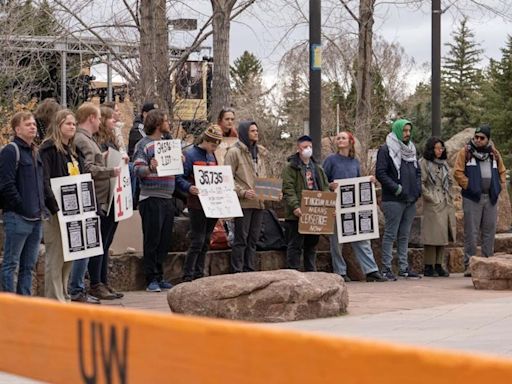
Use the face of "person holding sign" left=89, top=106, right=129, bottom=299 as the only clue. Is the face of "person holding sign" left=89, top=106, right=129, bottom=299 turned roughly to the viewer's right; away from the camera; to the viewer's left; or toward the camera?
to the viewer's right

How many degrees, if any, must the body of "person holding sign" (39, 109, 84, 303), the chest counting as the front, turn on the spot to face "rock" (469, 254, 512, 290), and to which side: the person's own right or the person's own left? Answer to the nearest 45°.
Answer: approximately 45° to the person's own left

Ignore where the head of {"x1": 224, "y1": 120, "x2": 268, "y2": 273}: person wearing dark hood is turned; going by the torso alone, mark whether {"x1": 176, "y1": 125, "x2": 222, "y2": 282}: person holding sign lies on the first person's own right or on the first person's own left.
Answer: on the first person's own right

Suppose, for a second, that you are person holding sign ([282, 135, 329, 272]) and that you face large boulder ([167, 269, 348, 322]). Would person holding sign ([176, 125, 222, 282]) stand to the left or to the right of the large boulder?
right

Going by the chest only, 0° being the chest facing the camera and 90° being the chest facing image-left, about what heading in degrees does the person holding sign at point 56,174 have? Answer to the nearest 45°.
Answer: approximately 315°

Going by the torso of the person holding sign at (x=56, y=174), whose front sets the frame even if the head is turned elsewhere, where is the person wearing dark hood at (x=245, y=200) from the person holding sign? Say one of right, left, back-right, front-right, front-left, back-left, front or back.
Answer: left

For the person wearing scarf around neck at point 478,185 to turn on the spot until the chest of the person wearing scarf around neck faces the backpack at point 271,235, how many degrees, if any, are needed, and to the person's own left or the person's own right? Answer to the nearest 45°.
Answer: approximately 45° to the person's own right

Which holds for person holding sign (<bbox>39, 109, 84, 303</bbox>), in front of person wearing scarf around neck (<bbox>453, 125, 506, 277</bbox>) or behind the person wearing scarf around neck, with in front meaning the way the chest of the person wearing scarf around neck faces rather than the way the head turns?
in front

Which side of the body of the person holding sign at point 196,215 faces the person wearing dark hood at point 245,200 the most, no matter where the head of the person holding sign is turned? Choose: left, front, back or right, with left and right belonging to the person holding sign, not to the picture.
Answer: left

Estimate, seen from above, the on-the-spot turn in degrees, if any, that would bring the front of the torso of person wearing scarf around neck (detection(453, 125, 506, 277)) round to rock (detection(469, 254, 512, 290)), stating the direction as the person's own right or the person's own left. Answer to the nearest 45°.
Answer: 0° — they already face it

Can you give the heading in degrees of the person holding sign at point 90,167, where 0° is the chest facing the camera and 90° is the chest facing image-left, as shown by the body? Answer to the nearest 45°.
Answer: approximately 270°

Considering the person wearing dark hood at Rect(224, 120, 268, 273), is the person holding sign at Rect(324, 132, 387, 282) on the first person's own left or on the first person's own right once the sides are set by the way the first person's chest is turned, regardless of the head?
on the first person's own left

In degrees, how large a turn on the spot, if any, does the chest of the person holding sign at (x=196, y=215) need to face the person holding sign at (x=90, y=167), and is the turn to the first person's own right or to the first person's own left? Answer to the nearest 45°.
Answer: approximately 90° to the first person's own right
